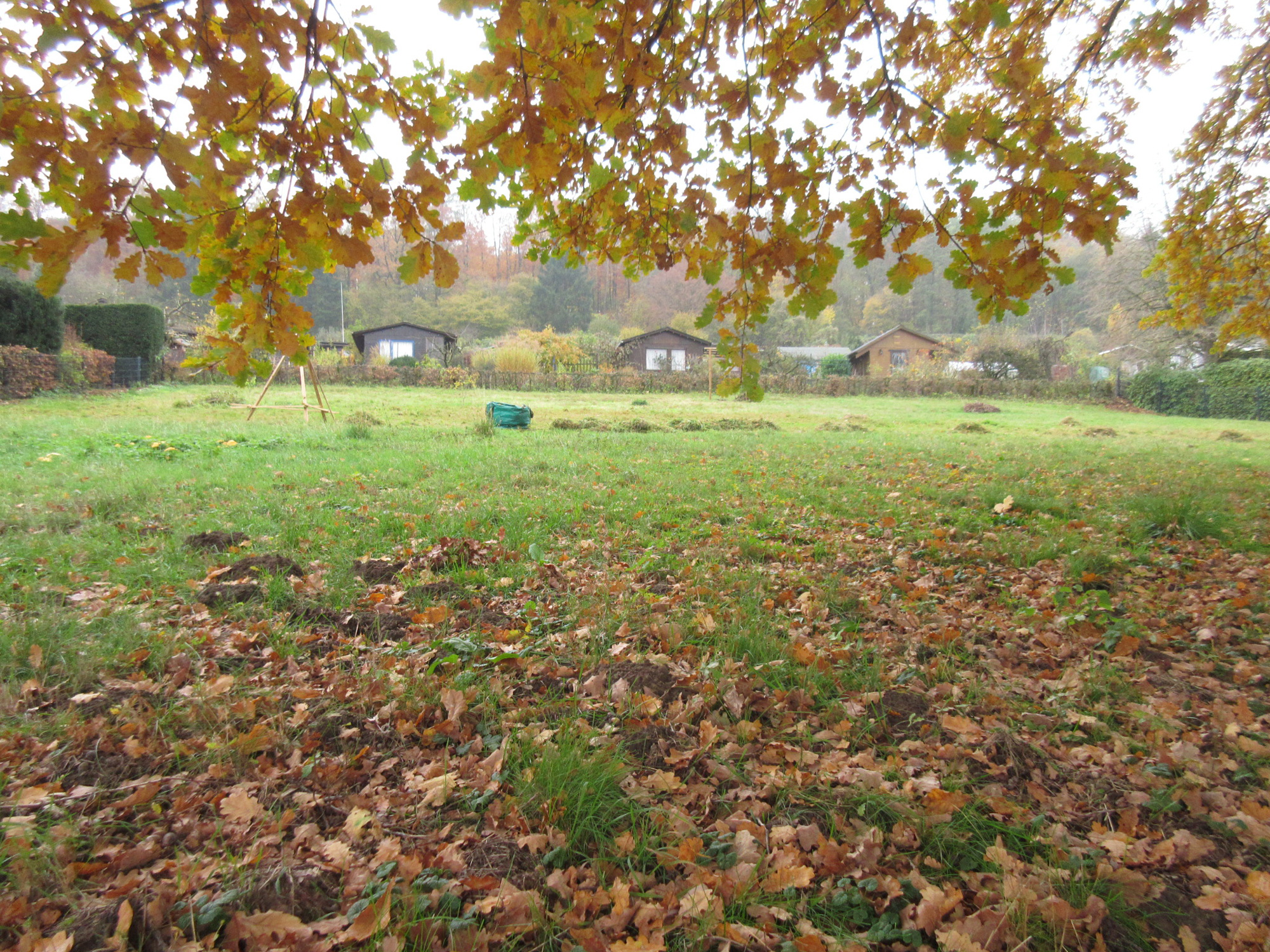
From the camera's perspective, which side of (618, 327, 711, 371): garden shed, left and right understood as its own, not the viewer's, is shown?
front

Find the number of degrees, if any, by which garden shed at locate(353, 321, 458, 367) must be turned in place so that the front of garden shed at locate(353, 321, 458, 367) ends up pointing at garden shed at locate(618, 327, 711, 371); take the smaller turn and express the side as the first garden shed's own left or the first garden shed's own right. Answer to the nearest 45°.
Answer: approximately 90° to the first garden shed's own left

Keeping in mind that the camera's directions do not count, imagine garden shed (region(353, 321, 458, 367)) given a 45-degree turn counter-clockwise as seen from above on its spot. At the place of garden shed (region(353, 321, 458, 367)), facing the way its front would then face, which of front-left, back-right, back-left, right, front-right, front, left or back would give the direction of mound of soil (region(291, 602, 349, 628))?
front-right

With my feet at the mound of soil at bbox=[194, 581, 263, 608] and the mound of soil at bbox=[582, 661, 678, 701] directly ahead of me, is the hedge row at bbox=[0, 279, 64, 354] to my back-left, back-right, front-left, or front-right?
back-left

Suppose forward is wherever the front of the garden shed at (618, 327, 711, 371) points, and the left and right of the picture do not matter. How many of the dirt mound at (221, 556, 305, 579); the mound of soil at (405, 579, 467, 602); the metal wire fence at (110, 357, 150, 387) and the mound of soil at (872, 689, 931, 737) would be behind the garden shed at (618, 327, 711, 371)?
0

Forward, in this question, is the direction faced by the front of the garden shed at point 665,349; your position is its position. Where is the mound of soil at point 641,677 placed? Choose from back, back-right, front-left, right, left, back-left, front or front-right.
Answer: front

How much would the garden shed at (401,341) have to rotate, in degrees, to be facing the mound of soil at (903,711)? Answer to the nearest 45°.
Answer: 0° — it already faces it

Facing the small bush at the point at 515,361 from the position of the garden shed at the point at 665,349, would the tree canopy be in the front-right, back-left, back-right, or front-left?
front-left

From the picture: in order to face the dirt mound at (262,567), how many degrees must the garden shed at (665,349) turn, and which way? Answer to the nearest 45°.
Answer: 0° — it already faces it

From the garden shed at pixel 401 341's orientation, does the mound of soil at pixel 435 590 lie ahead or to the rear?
ahead

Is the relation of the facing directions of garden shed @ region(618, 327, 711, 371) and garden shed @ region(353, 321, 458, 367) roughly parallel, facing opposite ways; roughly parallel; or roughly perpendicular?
roughly parallel

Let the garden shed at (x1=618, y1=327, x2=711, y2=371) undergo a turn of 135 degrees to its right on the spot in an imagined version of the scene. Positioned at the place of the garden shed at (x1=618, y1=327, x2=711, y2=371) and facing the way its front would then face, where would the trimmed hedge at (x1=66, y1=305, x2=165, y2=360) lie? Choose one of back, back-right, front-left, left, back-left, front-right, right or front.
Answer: left

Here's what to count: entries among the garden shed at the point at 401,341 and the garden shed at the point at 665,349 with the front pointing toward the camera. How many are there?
2

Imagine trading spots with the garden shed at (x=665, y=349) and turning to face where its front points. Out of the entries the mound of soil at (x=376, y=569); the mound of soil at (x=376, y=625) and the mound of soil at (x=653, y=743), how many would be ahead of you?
3

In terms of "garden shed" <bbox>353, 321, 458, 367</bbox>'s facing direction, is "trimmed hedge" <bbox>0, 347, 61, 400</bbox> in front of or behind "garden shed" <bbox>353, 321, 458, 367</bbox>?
in front

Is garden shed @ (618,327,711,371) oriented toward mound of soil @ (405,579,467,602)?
yes

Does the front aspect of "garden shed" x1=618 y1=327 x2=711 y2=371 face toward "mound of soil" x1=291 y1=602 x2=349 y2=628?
yes

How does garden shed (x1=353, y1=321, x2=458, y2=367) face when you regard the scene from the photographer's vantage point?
facing the viewer

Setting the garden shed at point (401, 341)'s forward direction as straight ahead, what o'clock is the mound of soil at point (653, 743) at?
The mound of soil is roughly at 12 o'clock from the garden shed.

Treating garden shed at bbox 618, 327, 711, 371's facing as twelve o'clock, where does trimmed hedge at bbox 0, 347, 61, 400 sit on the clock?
The trimmed hedge is roughly at 1 o'clock from the garden shed.
